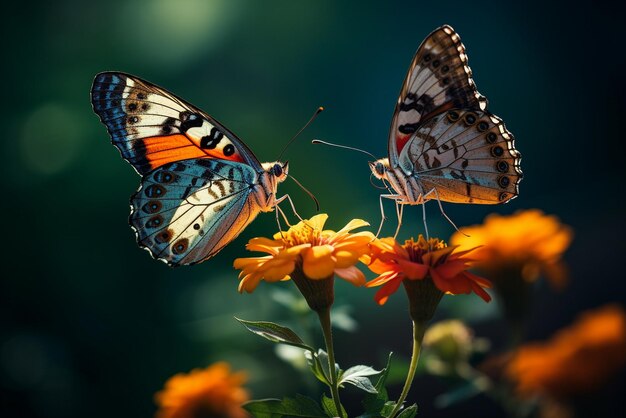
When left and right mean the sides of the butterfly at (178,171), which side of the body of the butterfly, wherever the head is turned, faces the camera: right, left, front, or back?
right

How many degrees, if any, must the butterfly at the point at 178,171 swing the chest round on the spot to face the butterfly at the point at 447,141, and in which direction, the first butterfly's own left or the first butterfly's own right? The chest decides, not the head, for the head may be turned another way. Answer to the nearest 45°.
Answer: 0° — it already faces it

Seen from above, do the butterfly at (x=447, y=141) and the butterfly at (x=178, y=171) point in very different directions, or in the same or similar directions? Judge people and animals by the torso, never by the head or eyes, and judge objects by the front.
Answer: very different directions

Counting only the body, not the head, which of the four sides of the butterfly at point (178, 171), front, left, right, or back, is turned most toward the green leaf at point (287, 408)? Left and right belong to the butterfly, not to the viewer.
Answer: front

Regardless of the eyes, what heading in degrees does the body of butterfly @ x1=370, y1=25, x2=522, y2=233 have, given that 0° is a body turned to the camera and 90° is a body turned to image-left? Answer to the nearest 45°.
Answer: approximately 90°

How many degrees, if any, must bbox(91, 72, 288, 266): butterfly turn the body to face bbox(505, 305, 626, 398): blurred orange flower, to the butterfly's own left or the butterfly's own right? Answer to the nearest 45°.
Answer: approximately 45° to the butterfly's own right
